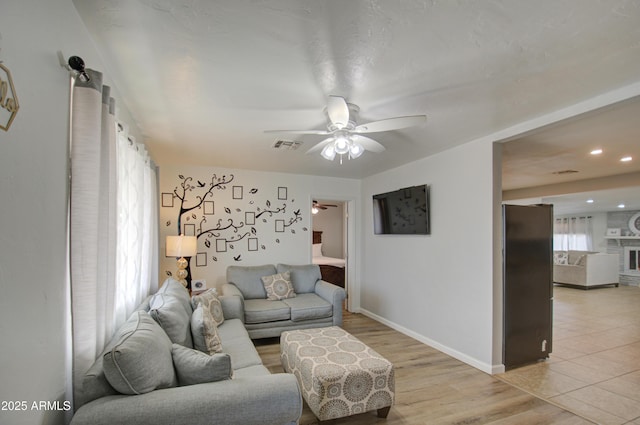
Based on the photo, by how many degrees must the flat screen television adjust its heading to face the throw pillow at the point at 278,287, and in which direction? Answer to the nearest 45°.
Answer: approximately 45° to its right

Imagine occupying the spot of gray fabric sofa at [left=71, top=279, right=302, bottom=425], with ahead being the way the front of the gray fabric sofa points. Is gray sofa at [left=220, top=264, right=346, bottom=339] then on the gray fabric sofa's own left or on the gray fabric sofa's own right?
on the gray fabric sofa's own left

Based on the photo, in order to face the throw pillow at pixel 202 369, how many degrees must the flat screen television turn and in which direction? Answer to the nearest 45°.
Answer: approximately 45° to its left

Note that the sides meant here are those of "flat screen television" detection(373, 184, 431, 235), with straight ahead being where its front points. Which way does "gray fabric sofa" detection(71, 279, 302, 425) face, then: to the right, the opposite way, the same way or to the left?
the opposite way

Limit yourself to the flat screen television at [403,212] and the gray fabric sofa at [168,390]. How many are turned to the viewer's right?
1

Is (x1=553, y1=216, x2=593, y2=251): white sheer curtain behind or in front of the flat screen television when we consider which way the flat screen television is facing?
behind

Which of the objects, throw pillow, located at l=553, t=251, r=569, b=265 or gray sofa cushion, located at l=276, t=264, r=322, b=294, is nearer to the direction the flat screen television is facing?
the gray sofa cushion

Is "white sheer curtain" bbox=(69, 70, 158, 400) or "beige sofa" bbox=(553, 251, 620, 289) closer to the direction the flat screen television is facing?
the white sheer curtain

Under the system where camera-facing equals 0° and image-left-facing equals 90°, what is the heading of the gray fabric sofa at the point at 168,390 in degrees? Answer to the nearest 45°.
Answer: approximately 270°
